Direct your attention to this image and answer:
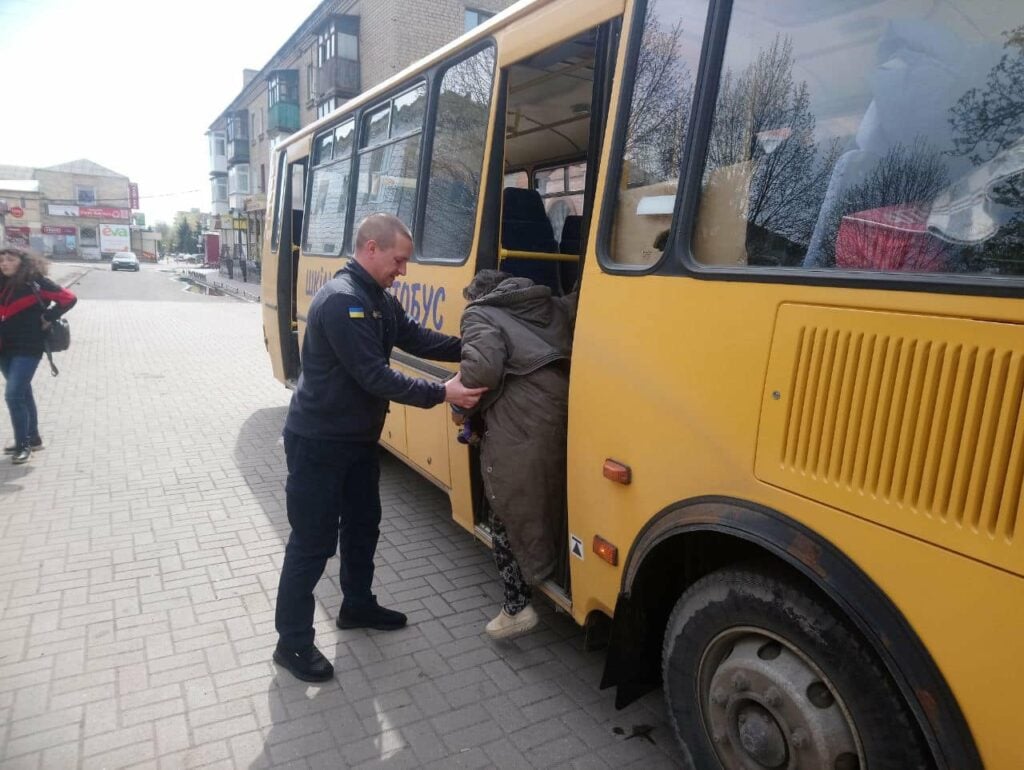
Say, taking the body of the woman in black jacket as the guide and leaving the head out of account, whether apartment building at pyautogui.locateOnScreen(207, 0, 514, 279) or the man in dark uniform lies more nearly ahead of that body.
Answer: the man in dark uniform

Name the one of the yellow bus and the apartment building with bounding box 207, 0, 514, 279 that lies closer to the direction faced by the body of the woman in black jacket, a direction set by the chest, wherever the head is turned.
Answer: the yellow bus

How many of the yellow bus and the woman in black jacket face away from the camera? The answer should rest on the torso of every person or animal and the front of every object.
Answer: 0

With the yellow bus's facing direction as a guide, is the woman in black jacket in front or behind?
behind

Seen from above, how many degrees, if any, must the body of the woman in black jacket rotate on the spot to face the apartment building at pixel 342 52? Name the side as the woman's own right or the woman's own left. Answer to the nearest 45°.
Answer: approximately 180°

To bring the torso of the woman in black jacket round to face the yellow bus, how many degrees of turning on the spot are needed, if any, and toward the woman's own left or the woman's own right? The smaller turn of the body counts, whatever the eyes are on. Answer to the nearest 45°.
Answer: approximately 45° to the woman's own left

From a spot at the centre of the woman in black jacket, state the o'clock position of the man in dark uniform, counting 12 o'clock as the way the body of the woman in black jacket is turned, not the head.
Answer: The man in dark uniform is roughly at 10 o'clock from the woman in black jacket.

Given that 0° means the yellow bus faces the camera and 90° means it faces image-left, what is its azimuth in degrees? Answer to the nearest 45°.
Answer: approximately 315°

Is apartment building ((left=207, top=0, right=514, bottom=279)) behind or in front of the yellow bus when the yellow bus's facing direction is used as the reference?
behind
